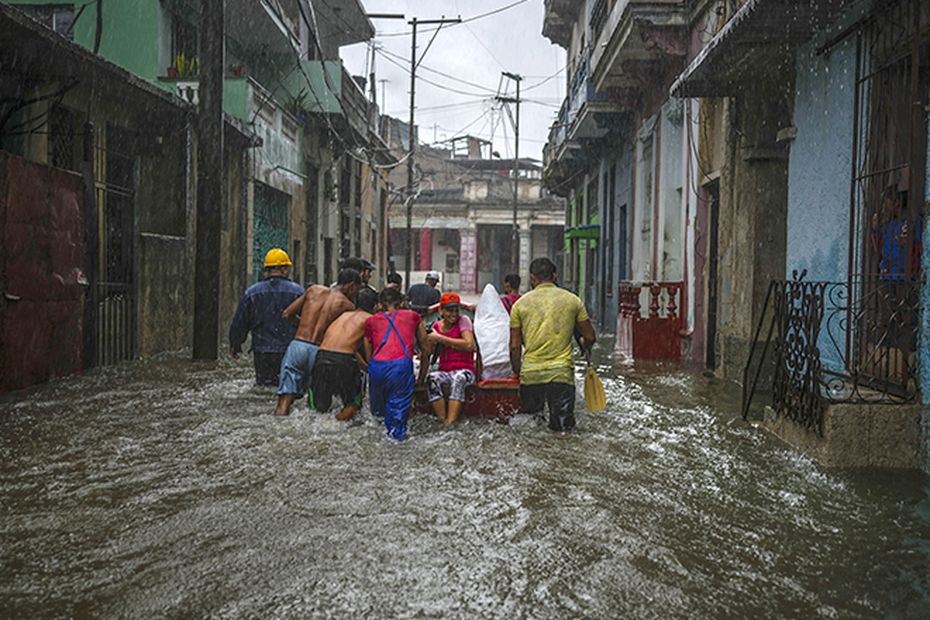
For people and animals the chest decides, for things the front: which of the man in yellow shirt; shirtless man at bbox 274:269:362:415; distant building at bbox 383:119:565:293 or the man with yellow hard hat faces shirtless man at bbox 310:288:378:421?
the distant building

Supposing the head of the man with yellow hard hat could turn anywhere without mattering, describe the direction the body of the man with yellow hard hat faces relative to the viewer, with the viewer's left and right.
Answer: facing away from the viewer

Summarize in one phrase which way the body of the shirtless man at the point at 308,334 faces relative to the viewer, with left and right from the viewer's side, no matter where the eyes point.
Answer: facing away from the viewer and to the right of the viewer

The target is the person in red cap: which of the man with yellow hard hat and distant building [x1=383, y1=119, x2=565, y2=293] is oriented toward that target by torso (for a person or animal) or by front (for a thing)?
the distant building

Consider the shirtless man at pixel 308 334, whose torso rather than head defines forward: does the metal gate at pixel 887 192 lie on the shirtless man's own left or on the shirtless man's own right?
on the shirtless man's own right

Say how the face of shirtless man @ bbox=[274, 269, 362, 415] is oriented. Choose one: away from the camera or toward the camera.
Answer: away from the camera

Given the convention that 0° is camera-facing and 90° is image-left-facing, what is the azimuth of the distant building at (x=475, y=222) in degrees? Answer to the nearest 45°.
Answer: approximately 0°

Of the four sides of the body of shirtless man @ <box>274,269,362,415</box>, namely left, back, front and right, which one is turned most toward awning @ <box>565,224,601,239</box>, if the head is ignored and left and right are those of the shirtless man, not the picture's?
front

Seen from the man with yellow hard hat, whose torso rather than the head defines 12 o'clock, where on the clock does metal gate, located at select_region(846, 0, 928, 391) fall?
The metal gate is roughly at 4 o'clock from the man with yellow hard hat.

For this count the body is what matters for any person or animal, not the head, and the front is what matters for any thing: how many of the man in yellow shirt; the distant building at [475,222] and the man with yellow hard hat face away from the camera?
2

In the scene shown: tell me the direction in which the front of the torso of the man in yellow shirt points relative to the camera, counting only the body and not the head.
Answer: away from the camera

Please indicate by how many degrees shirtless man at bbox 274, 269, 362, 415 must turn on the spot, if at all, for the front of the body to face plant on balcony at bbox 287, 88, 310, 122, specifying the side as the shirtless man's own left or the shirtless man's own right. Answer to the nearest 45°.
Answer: approximately 45° to the shirtless man's own left

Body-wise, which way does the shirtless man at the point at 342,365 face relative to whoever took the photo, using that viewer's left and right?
facing away from the viewer and to the right of the viewer

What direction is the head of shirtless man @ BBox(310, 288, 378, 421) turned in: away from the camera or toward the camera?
away from the camera
